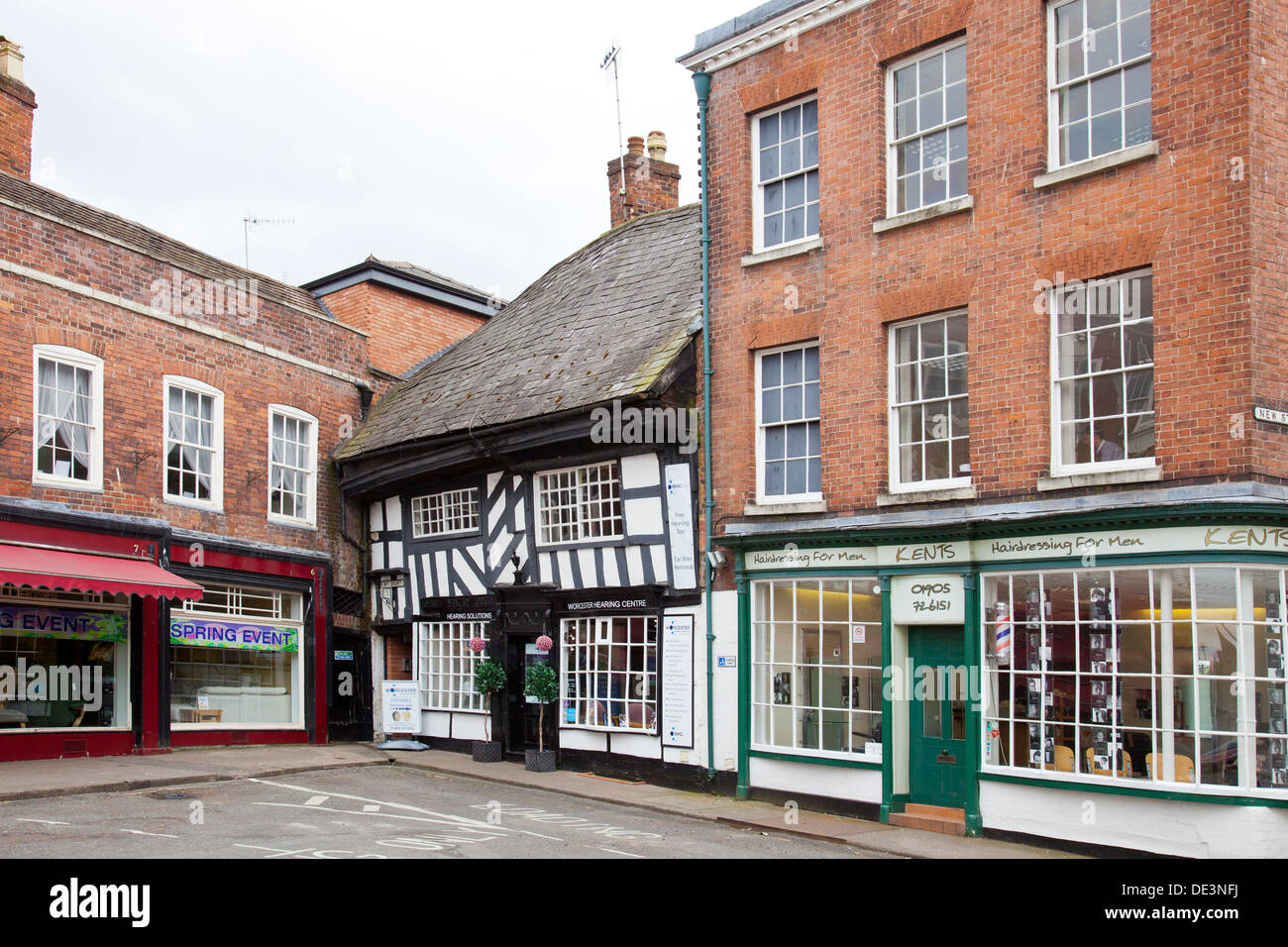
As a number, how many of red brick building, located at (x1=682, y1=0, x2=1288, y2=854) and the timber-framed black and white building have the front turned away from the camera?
0

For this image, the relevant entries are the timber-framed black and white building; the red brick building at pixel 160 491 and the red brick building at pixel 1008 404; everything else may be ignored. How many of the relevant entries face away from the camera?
0

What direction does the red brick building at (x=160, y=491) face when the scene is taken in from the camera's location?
facing the viewer and to the right of the viewer

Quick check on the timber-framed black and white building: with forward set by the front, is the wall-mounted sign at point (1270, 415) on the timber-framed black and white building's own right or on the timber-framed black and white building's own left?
on the timber-framed black and white building's own left

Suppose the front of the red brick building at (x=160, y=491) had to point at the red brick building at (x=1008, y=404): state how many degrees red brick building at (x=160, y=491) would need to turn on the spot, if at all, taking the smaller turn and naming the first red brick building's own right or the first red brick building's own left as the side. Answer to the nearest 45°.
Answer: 0° — it already faces it

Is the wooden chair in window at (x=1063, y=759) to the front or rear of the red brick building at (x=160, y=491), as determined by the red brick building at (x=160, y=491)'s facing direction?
to the front

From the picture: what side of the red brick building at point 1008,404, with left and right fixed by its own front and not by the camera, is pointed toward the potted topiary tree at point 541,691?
right

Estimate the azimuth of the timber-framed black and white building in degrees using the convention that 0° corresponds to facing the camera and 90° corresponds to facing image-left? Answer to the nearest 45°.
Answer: approximately 45°

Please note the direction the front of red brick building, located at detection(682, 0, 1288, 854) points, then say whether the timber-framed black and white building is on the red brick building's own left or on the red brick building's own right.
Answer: on the red brick building's own right

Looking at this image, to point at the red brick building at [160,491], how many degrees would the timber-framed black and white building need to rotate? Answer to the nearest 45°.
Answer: approximately 45° to its right

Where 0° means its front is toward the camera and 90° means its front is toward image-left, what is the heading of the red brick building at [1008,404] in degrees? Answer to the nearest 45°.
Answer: approximately 45°
